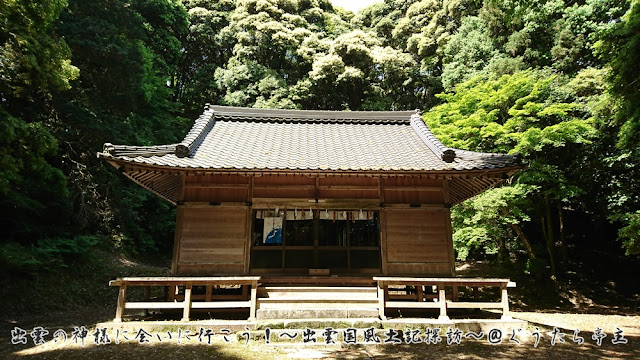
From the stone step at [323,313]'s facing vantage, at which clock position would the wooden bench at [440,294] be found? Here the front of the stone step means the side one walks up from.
The wooden bench is roughly at 9 o'clock from the stone step.

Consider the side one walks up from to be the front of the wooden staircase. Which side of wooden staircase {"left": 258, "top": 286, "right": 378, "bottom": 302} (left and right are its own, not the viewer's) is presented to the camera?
front

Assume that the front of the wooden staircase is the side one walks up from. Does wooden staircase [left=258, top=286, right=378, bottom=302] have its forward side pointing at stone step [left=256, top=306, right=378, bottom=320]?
yes

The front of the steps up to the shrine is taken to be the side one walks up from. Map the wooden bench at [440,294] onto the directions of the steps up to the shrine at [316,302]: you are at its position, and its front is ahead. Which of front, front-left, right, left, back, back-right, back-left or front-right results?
left

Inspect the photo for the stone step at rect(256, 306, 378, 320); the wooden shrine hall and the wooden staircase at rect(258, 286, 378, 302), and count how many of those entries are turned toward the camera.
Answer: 3

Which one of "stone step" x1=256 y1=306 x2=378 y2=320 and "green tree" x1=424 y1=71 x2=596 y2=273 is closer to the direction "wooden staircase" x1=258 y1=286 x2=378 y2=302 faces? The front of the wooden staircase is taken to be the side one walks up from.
the stone step

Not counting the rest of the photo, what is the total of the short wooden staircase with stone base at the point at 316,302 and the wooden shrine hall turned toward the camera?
2

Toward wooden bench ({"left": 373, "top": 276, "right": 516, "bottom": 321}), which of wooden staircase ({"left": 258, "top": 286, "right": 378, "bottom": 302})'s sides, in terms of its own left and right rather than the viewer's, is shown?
left

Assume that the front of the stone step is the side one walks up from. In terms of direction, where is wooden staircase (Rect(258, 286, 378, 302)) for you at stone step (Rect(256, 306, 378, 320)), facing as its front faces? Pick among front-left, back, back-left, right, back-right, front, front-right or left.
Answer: back

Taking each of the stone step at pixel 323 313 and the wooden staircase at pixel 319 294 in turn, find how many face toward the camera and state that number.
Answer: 2

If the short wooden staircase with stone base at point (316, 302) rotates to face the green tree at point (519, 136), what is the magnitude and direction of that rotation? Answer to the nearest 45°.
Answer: approximately 135° to its left

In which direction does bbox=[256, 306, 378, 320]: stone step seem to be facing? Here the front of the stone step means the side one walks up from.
toward the camera
